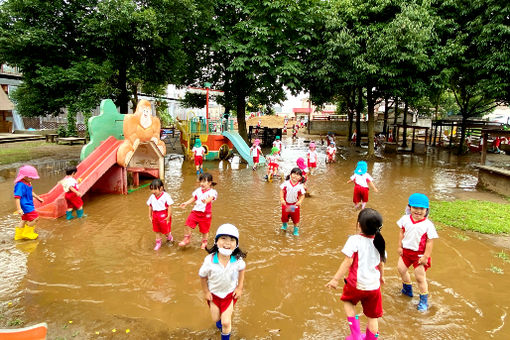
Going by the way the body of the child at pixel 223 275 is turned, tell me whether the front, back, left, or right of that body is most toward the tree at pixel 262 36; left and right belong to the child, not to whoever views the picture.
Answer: back

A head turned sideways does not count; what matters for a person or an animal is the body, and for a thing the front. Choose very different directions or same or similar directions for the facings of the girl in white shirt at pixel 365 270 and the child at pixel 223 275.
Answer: very different directions

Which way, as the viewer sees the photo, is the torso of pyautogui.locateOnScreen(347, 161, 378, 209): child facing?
away from the camera

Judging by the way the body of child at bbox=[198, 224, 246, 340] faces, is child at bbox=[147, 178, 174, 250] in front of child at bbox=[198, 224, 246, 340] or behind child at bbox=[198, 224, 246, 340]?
behind

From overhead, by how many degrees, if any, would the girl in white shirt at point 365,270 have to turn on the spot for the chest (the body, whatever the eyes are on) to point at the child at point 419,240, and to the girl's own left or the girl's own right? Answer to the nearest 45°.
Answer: approximately 90° to the girl's own right

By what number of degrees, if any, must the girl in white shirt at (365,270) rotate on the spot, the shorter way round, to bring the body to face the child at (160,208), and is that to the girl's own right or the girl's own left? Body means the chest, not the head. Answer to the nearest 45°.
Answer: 0° — they already face them

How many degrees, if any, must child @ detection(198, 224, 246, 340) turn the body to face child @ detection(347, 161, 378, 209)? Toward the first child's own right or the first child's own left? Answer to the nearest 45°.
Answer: approximately 135° to the first child's own left

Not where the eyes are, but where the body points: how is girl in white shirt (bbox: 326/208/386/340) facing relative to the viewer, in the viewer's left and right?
facing away from the viewer and to the left of the viewer

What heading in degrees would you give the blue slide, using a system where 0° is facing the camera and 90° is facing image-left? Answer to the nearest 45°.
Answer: approximately 315°

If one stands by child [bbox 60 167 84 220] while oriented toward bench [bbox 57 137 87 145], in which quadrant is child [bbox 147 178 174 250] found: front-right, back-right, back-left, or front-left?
back-right

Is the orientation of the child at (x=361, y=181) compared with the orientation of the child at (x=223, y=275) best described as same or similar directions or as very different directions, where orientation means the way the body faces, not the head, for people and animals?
very different directions
